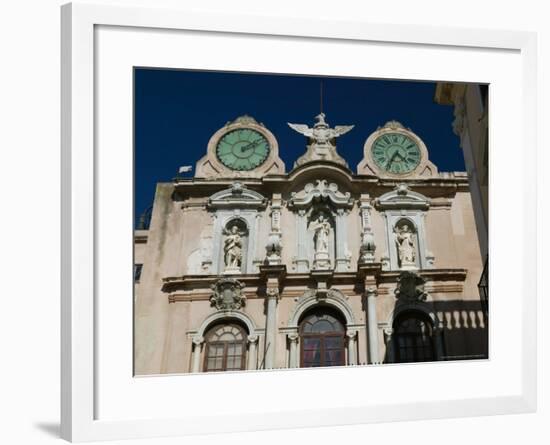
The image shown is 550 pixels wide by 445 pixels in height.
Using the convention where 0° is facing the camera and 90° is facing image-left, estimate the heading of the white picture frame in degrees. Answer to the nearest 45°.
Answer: approximately 315°
